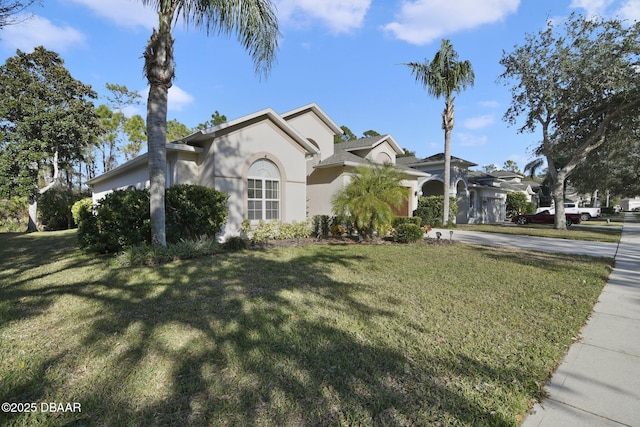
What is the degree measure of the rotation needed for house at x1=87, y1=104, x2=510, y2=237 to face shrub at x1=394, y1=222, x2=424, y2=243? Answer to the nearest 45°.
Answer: approximately 45° to its left

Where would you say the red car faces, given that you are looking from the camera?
facing to the left of the viewer

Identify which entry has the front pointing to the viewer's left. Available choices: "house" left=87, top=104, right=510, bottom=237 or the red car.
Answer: the red car

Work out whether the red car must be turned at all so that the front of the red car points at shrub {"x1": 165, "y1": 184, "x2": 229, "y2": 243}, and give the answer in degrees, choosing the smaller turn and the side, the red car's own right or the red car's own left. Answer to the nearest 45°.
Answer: approximately 90° to the red car's own left

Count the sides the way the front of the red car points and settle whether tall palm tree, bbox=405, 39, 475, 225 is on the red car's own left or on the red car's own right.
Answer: on the red car's own left

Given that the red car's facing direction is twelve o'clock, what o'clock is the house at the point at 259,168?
The house is roughly at 10 o'clock from the red car.

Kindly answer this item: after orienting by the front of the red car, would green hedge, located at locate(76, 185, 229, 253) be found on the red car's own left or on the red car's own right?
on the red car's own left

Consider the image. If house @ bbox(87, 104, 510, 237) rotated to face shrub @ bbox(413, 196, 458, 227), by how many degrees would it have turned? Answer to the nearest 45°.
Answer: approximately 90° to its left

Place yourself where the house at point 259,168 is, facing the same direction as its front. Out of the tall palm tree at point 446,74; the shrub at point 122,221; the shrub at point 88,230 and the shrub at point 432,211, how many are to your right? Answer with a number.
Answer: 2

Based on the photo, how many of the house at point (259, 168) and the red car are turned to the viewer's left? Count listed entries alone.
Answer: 1

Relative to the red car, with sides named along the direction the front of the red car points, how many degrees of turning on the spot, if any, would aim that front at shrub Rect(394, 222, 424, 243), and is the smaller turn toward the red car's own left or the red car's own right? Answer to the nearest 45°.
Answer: approximately 90° to the red car's own left
